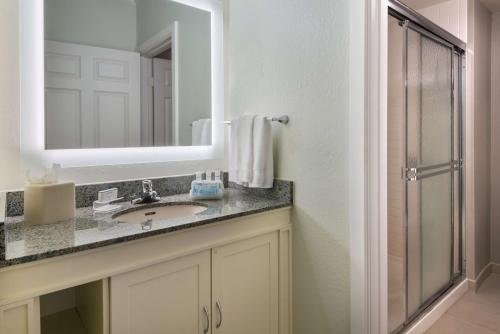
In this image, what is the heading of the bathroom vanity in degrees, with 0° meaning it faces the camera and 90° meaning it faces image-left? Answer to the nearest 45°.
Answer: approximately 315°

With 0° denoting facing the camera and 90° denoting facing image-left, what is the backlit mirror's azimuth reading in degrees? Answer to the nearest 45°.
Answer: approximately 315°
